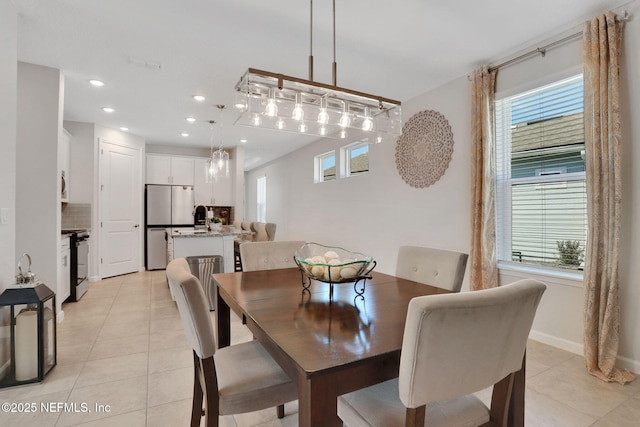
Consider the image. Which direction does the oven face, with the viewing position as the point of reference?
facing to the right of the viewer

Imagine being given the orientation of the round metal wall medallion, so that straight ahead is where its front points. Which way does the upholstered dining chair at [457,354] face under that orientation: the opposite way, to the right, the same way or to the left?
to the right

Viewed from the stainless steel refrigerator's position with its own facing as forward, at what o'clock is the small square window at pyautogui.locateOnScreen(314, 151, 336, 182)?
The small square window is roughly at 10 o'clock from the stainless steel refrigerator.

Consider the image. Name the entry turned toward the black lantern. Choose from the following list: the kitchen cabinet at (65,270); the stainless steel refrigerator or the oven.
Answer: the stainless steel refrigerator

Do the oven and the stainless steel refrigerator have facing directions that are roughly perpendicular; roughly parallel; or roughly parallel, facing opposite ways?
roughly perpendicular

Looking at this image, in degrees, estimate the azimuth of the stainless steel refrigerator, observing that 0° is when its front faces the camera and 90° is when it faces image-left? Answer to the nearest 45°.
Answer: approximately 0°

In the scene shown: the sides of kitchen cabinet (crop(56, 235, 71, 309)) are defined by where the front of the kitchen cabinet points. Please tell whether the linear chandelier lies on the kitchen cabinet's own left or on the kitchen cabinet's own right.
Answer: on the kitchen cabinet's own right

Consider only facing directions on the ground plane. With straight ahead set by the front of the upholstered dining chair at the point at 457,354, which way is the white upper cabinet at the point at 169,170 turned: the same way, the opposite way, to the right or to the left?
the opposite way

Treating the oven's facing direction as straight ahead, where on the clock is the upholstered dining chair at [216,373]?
The upholstered dining chair is roughly at 3 o'clock from the oven.

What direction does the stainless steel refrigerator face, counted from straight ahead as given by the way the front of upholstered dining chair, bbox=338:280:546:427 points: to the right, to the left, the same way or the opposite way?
the opposite way

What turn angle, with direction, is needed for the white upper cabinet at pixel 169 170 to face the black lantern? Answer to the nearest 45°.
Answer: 0° — it already faces it

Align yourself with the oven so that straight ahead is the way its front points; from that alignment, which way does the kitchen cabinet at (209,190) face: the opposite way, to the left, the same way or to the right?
to the right

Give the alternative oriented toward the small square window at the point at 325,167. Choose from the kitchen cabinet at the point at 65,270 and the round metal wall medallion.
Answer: the kitchen cabinet

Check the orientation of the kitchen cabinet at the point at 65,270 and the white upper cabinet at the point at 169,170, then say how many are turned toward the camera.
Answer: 1

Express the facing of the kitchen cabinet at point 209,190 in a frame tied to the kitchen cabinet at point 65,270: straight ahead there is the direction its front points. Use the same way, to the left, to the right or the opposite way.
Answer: to the right
